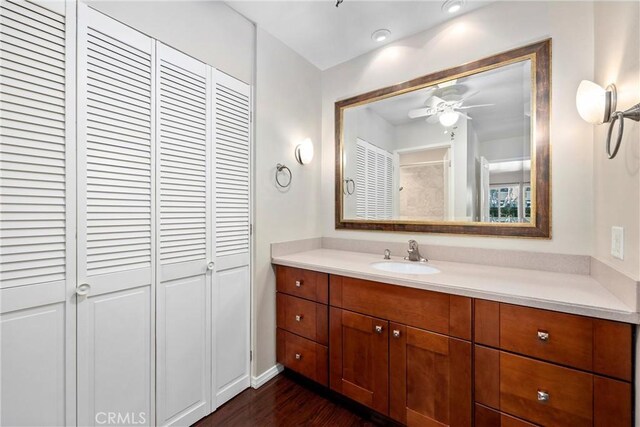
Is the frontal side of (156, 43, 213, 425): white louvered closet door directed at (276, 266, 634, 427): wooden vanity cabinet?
yes

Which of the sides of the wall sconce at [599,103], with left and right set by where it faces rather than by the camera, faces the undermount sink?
front

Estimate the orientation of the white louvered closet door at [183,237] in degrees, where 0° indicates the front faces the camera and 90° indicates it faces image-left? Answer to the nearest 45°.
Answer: approximately 315°

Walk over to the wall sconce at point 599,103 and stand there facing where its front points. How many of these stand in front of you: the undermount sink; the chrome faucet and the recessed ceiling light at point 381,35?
3

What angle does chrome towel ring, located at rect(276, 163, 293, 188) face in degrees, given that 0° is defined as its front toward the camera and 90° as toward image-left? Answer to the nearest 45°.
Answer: approximately 315°

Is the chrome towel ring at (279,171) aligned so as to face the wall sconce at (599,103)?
yes

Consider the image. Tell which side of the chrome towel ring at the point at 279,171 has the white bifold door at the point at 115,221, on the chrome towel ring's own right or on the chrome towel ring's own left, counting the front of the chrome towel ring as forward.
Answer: on the chrome towel ring's own right

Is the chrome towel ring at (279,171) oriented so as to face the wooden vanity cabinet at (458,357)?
yes

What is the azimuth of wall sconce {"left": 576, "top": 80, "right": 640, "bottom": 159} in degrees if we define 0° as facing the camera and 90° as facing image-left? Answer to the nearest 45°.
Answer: approximately 90°
